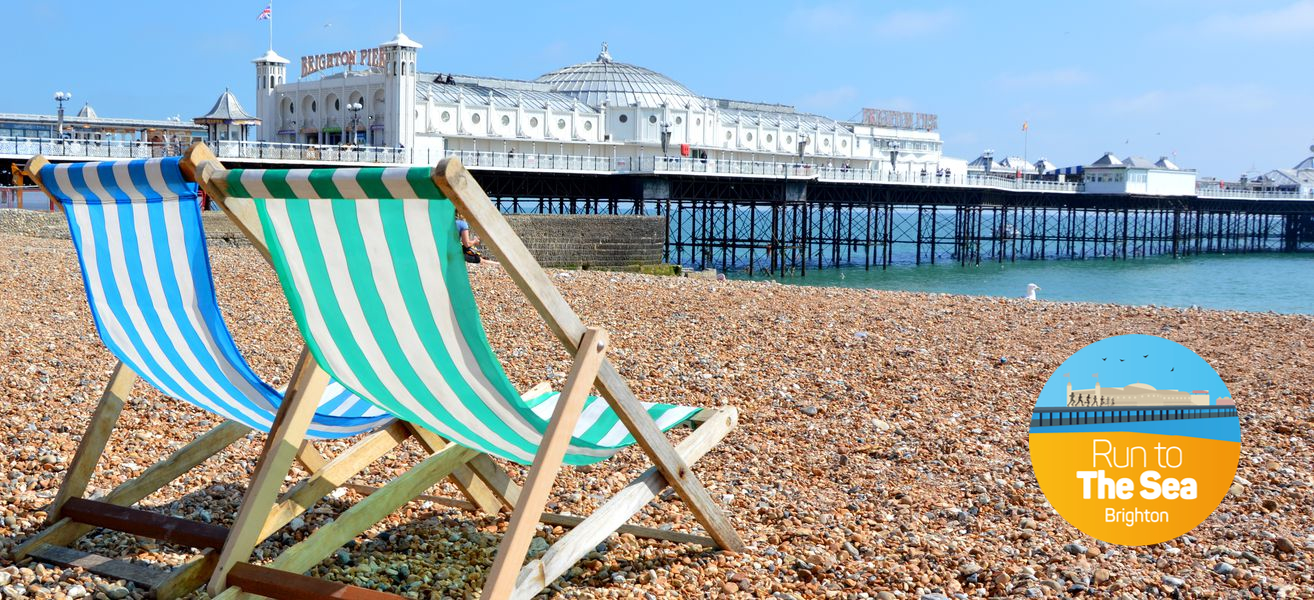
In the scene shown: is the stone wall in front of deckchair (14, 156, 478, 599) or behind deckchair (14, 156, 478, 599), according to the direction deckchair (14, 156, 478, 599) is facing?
in front

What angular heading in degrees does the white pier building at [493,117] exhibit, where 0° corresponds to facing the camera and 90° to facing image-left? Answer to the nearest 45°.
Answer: approximately 45°

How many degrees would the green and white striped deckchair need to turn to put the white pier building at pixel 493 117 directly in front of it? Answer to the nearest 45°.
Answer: approximately 45° to its left

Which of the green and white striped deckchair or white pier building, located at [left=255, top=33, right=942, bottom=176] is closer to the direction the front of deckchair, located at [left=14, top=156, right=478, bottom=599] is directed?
the white pier building

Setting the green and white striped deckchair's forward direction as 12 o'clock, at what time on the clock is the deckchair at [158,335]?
The deckchair is roughly at 9 o'clock from the green and white striped deckchair.

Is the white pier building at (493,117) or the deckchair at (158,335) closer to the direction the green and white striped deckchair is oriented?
the white pier building

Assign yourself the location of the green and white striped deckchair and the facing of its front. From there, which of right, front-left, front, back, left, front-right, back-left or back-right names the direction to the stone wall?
front-left

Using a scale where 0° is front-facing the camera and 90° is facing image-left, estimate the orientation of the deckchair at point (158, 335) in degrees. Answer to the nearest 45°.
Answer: approximately 225°

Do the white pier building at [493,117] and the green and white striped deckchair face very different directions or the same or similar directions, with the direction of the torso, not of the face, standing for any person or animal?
very different directions

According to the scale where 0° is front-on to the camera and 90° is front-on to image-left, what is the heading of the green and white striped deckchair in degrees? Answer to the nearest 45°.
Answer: approximately 225°
